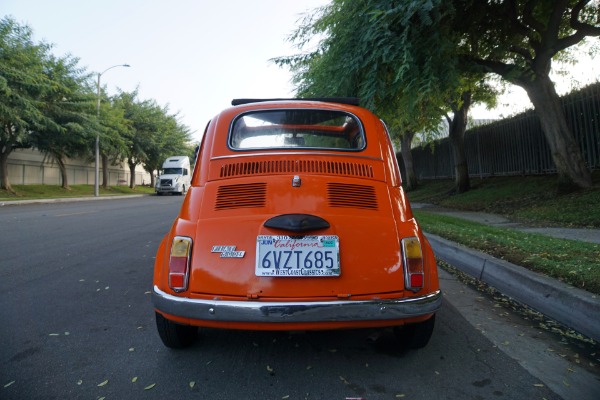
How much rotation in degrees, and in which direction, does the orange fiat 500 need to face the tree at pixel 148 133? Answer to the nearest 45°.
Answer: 0° — it already faces it

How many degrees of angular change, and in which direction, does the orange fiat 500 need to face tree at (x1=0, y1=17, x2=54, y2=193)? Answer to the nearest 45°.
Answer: approximately 45° to its left

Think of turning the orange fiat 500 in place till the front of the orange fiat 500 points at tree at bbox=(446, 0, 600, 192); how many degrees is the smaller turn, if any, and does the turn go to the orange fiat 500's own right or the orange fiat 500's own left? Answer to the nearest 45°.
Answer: approximately 45° to the orange fiat 500's own right

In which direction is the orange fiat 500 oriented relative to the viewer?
away from the camera

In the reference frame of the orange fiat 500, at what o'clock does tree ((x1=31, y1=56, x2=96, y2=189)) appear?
The tree is roughly at 11 o'clock from the orange fiat 500.

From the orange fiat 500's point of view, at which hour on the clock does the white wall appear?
The white wall is roughly at 11 o'clock from the orange fiat 500.
